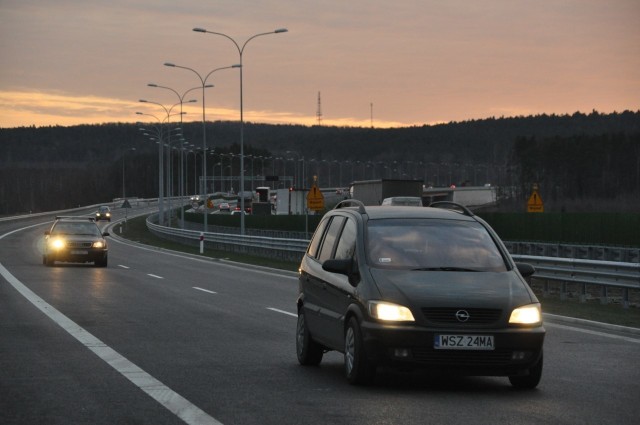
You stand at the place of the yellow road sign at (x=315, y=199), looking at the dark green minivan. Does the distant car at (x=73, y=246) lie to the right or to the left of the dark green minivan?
right

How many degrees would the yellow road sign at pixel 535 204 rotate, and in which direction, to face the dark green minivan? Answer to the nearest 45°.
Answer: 0° — it already faces it

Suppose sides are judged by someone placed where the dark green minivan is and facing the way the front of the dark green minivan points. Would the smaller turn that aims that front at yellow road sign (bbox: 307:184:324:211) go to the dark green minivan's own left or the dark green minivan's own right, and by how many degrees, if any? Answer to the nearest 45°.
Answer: approximately 135° to the dark green minivan's own left

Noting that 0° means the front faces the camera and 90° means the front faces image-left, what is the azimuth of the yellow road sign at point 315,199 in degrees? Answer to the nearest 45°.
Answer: approximately 0°

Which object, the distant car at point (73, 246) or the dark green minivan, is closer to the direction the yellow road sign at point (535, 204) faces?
the dark green minivan

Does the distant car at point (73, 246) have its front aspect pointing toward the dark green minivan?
yes

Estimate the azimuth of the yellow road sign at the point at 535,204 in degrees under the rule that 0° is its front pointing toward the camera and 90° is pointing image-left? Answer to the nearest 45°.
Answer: approximately 0°

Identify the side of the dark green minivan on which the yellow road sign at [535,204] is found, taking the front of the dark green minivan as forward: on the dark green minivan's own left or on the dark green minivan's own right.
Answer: on the dark green minivan's own left

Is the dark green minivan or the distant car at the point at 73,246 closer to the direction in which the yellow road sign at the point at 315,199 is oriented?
the dark green minivan

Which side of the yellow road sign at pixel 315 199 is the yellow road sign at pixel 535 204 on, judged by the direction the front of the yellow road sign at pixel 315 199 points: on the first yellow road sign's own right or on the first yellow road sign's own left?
on the first yellow road sign's own left
